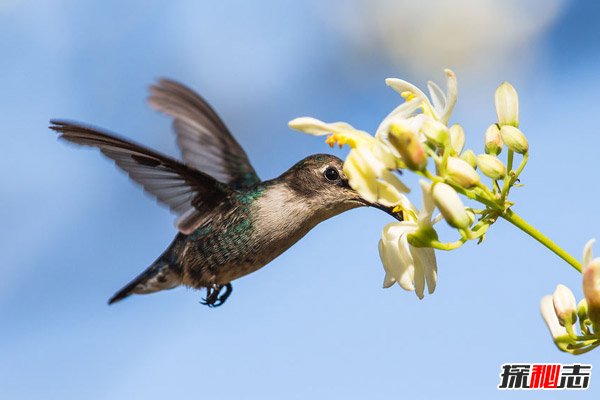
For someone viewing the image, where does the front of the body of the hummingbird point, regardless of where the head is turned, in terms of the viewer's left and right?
facing to the right of the viewer

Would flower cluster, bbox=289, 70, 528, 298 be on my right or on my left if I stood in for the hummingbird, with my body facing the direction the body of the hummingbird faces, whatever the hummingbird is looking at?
on my right
